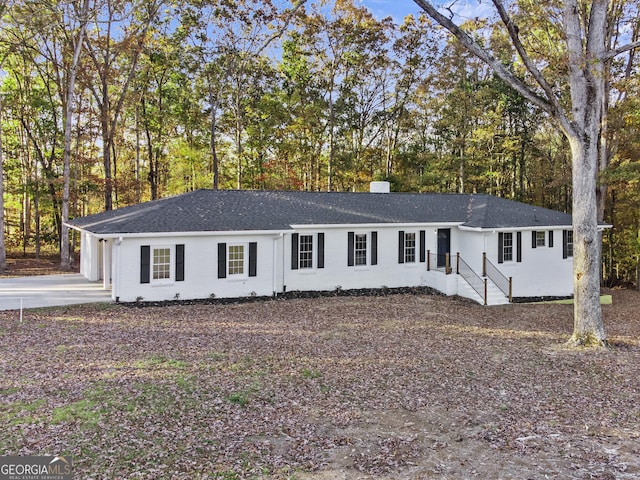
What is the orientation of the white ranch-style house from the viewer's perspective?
toward the camera

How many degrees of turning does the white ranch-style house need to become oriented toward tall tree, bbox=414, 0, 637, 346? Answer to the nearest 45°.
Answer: approximately 45° to its left
